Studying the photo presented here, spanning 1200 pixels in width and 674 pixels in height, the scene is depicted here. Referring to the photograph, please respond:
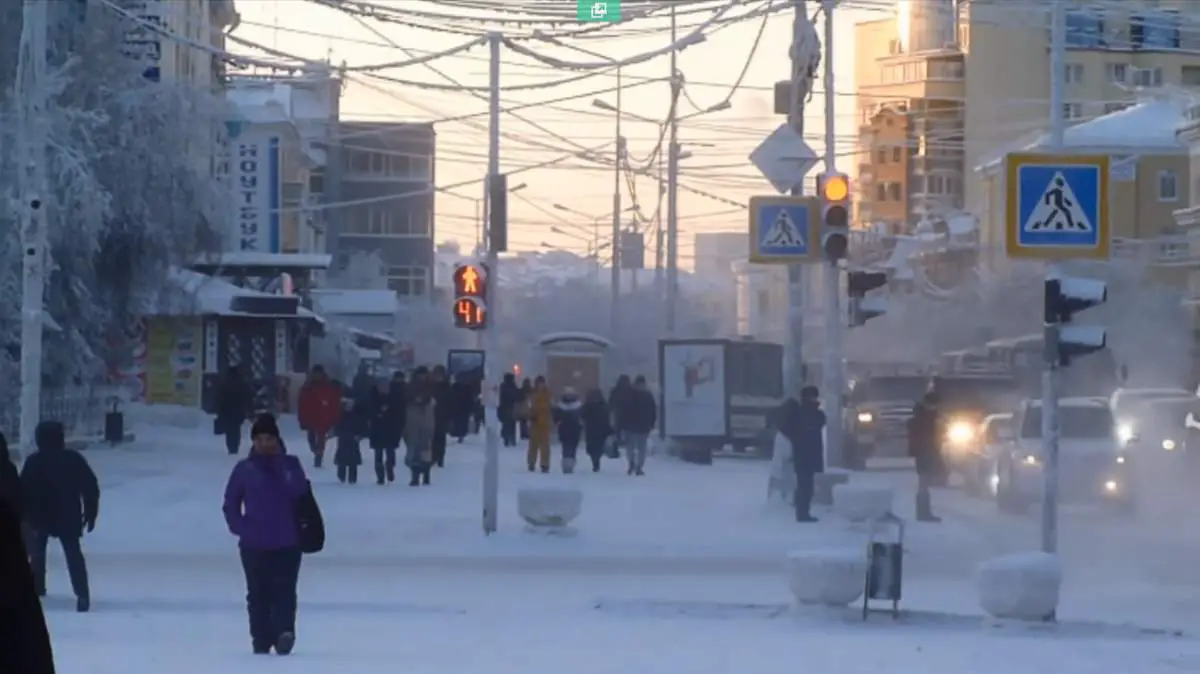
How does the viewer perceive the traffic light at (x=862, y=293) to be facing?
facing to the right of the viewer

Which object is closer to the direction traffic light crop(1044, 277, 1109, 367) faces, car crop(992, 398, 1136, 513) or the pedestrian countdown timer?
the car

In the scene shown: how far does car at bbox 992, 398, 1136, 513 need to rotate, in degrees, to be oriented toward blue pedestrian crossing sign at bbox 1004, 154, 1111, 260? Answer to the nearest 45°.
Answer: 0° — it already faces it

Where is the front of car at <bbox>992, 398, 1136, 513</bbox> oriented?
toward the camera

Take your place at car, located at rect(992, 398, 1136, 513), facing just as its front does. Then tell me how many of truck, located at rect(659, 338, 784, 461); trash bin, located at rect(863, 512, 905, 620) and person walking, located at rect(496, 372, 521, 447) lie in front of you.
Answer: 1

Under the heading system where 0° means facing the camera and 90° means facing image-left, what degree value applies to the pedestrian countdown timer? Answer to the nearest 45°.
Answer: approximately 0°

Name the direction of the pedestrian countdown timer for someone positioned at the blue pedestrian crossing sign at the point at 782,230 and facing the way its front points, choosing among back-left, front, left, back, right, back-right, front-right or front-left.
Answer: front-right

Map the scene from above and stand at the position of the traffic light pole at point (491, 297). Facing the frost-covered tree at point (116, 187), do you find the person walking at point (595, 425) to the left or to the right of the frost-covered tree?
right

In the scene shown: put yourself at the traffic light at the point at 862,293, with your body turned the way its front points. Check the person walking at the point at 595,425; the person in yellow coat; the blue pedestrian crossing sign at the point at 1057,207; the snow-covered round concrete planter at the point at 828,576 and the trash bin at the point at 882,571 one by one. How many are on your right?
3

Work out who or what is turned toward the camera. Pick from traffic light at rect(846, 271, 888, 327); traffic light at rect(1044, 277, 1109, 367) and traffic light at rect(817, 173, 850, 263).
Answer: traffic light at rect(817, 173, 850, 263)
